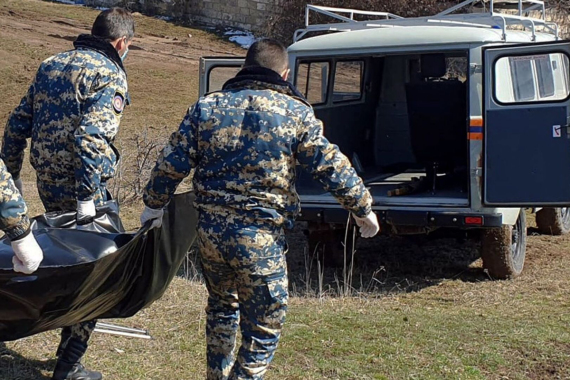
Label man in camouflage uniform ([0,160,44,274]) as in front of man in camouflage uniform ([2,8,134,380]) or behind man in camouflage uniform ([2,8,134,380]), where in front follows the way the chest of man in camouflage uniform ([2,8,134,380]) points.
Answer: behind

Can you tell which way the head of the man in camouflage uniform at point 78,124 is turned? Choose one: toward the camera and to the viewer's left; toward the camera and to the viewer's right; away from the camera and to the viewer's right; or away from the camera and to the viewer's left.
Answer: away from the camera and to the viewer's right

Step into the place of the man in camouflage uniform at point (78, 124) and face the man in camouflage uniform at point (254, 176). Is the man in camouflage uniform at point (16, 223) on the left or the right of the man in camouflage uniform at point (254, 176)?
right

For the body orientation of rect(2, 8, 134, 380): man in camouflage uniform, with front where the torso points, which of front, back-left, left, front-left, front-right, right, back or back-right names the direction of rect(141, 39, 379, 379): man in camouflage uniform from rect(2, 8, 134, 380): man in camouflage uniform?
right

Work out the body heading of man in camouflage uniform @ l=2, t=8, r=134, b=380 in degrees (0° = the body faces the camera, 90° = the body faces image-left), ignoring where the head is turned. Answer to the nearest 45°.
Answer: approximately 225°
